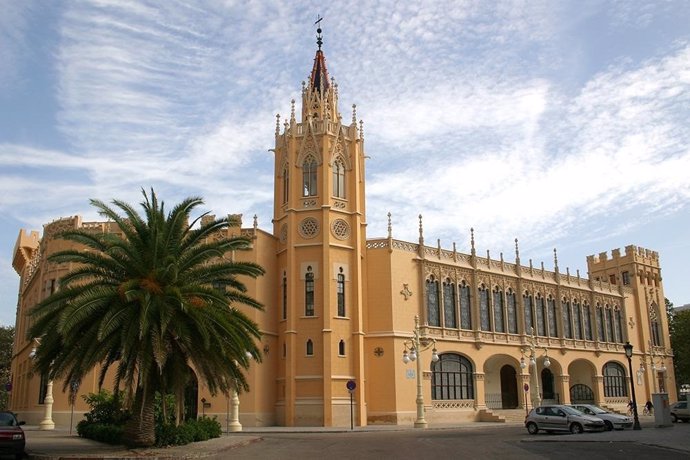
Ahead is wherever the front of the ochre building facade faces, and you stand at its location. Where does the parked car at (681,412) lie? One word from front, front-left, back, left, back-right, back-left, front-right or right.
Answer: front-left

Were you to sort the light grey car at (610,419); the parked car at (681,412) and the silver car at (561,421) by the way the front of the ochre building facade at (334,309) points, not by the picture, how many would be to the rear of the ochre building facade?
0

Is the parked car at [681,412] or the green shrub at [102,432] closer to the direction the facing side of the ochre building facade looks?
the parked car

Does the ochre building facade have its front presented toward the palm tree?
no

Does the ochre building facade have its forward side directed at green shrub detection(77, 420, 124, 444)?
no

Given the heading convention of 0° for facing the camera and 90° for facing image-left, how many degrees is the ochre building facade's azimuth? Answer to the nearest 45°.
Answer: approximately 315°

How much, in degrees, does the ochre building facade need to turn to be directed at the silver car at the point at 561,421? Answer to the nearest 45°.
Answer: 0° — it already faces it
